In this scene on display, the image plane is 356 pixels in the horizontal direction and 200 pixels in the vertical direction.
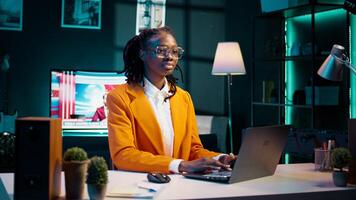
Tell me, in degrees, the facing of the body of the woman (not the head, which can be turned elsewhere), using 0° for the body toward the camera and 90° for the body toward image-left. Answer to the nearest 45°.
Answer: approximately 315°

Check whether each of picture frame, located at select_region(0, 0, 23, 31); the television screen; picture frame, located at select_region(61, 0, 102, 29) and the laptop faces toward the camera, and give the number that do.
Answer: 3

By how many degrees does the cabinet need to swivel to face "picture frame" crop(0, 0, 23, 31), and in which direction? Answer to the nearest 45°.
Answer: approximately 45° to its right

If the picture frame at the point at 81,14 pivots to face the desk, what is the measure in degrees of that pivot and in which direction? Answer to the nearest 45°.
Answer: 0° — it already faces it

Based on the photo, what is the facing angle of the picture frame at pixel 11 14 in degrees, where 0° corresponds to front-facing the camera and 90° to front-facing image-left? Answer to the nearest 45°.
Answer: approximately 0°

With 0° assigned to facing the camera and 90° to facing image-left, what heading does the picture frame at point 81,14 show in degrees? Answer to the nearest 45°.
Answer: approximately 0°

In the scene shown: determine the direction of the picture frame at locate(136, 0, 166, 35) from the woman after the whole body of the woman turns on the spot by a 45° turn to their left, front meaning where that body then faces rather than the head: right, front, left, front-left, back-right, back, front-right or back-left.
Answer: left

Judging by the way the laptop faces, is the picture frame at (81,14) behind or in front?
in front

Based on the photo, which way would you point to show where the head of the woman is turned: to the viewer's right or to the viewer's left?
to the viewer's right
